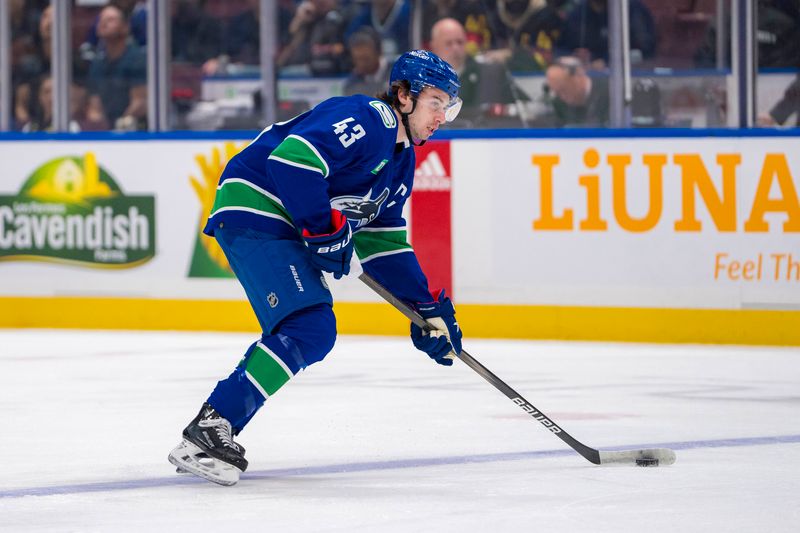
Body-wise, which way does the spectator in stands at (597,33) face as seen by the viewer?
toward the camera

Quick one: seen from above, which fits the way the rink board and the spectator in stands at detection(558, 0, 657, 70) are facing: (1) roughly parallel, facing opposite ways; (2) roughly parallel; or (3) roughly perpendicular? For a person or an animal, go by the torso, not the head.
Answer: roughly parallel

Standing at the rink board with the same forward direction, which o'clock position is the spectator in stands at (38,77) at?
The spectator in stands is roughly at 4 o'clock from the rink board.

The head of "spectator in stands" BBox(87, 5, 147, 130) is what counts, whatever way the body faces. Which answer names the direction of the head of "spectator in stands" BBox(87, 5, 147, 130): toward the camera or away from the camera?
toward the camera

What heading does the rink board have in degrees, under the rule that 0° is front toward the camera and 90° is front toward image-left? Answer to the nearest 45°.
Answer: approximately 0°

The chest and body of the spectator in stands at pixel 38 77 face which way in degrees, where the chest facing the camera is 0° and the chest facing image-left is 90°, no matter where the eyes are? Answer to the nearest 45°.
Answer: approximately 0°

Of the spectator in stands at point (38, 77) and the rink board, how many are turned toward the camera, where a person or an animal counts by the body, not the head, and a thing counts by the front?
2

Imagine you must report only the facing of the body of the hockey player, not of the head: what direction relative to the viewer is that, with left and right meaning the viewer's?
facing the viewer and to the right of the viewer

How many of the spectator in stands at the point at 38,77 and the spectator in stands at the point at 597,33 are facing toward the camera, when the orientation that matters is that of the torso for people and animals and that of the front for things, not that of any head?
2

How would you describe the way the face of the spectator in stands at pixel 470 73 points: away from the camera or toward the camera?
toward the camera
